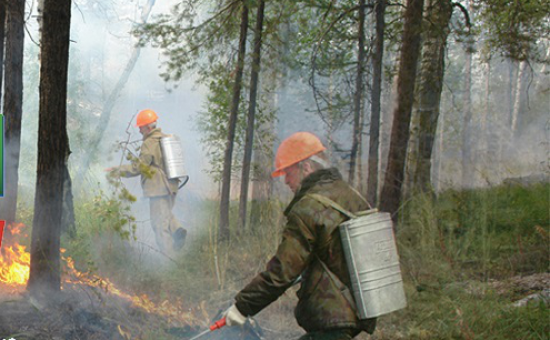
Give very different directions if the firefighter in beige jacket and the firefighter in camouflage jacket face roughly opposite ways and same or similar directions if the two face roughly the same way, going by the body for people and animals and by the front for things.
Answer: same or similar directions

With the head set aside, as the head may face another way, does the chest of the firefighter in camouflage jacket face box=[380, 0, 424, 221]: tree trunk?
no

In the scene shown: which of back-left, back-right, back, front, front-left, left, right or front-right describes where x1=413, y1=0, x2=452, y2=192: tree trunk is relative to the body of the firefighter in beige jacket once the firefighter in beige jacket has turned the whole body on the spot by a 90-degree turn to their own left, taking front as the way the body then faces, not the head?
left

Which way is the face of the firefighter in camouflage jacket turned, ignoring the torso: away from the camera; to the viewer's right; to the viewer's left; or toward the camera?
to the viewer's left

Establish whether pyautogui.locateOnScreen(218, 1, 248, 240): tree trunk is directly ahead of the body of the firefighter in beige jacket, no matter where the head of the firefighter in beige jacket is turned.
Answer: no

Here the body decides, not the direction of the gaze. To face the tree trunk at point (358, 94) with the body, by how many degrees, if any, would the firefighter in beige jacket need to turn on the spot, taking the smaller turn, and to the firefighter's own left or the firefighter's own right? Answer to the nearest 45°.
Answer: approximately 180°

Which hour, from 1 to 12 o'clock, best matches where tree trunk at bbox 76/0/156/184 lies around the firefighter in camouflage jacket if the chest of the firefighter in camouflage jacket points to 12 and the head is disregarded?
The tree trunk is roughly at 2 o'clock from the firefighter in camouflage jacket.

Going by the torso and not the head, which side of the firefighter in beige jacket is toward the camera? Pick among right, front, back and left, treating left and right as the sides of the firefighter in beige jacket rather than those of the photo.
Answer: left

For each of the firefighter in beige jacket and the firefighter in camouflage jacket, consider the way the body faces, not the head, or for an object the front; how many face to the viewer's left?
2

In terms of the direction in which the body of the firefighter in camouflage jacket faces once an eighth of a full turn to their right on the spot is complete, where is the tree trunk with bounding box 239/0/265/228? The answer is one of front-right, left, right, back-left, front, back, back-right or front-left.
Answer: front-right

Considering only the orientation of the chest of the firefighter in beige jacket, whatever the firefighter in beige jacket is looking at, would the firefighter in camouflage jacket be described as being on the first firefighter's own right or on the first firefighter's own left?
on the first firefighter's own left

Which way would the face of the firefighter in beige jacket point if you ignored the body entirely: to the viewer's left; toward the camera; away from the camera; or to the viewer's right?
to the viewer's left

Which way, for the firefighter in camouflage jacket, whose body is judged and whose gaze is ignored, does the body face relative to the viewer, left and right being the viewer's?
facing to the left of the viewer

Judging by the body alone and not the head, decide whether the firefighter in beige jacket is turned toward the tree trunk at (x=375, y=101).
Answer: no

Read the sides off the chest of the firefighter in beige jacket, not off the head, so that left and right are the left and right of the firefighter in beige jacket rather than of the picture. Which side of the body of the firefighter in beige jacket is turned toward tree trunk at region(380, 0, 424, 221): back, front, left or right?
back

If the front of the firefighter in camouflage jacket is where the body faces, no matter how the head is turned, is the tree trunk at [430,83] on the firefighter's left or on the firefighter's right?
on the firefighter's right

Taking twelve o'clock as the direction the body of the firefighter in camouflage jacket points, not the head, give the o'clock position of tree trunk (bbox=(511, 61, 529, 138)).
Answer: The tree trunk is roughly at 4 o'clock from the firefighter in camouflage jacket.

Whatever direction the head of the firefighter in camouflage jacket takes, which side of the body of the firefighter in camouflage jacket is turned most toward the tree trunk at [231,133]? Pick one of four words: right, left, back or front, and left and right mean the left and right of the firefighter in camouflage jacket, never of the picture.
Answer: right
